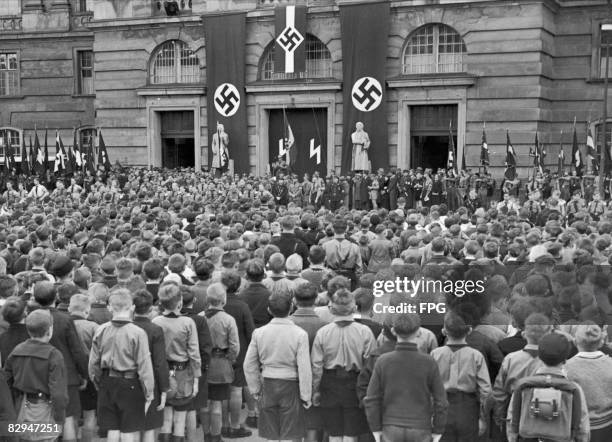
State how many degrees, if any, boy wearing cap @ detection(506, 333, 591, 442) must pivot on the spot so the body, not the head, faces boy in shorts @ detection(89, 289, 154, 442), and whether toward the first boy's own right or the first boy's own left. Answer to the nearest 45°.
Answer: approximately 90° to the first boy's own left

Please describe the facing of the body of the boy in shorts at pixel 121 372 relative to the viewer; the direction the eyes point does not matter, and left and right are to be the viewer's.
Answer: facing away from the viewer

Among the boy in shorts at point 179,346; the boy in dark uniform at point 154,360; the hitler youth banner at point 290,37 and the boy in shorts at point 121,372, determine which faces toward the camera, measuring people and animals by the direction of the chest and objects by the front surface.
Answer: the hitler youth banner

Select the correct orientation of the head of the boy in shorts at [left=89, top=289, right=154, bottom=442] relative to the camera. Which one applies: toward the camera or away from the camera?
away from the camera

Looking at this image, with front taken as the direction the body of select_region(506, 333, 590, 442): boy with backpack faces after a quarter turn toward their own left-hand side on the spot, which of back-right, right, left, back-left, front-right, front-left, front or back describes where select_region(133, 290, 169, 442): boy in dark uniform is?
front

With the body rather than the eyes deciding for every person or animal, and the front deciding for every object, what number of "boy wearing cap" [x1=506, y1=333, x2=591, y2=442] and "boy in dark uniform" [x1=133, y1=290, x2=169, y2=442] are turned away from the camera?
2

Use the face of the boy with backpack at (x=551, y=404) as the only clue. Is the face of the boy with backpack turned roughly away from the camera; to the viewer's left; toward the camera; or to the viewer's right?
away from the camera

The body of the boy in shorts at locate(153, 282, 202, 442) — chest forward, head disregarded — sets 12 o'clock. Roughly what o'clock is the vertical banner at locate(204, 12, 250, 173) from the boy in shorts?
The vertical banner is roughly at 12 o'clock from the boy in shorts.

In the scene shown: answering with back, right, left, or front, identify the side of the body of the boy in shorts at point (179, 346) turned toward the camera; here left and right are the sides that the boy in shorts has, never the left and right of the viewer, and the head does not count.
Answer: back

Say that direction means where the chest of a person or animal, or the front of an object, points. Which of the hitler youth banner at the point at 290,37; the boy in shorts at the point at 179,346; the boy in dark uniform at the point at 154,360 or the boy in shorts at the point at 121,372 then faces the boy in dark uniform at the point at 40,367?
the hitler youth banner

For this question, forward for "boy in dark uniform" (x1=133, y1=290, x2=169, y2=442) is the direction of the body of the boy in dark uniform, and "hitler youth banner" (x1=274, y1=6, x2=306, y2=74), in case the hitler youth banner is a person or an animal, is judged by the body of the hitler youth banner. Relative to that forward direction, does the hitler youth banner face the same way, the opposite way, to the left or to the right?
the opposite way

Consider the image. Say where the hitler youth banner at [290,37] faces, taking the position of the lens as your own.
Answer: facing the viewer

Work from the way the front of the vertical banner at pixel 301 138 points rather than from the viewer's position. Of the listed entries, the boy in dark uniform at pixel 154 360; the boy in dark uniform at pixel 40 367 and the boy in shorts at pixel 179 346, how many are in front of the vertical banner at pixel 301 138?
3

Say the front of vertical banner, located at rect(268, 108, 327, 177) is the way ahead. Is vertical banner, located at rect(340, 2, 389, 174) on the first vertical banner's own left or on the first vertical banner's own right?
on the first vertical banner's own left

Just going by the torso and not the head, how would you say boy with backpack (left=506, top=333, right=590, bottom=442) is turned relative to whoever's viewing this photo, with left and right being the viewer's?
facing away from the viewer

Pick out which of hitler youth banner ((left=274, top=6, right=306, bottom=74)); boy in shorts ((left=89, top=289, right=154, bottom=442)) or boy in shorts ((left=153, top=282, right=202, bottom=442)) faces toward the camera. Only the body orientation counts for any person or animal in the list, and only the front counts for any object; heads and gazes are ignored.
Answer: the hitler youth banner

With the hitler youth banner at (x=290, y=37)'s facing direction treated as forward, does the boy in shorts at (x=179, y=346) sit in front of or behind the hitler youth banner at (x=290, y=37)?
in front
